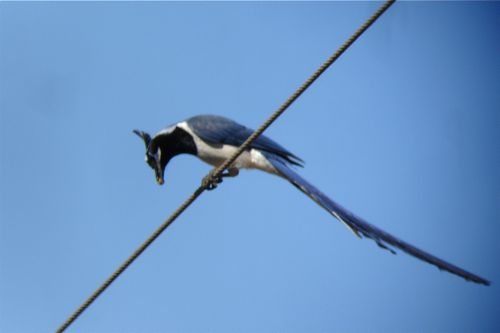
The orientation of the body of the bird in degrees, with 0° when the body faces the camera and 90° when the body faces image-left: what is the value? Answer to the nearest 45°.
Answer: approximately 90°
